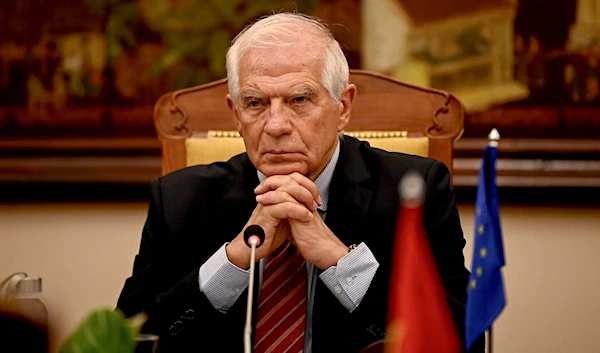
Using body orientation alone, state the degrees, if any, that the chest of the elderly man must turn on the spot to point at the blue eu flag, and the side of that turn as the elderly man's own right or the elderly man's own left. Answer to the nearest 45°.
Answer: approximately 90° to the elderly man's own left

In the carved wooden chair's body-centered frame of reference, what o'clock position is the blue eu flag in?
The blue eu flag is roughly at 12 o'clock from the carved wooden chair.

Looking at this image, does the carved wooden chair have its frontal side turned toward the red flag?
yes

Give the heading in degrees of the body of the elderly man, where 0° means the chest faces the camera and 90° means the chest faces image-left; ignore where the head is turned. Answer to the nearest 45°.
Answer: approximately 0°

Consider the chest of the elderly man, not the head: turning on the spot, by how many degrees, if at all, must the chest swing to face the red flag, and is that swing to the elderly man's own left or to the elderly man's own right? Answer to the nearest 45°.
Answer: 0° — they already face it

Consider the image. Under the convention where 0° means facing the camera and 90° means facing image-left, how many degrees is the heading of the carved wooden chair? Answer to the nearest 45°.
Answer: approximately 0°
